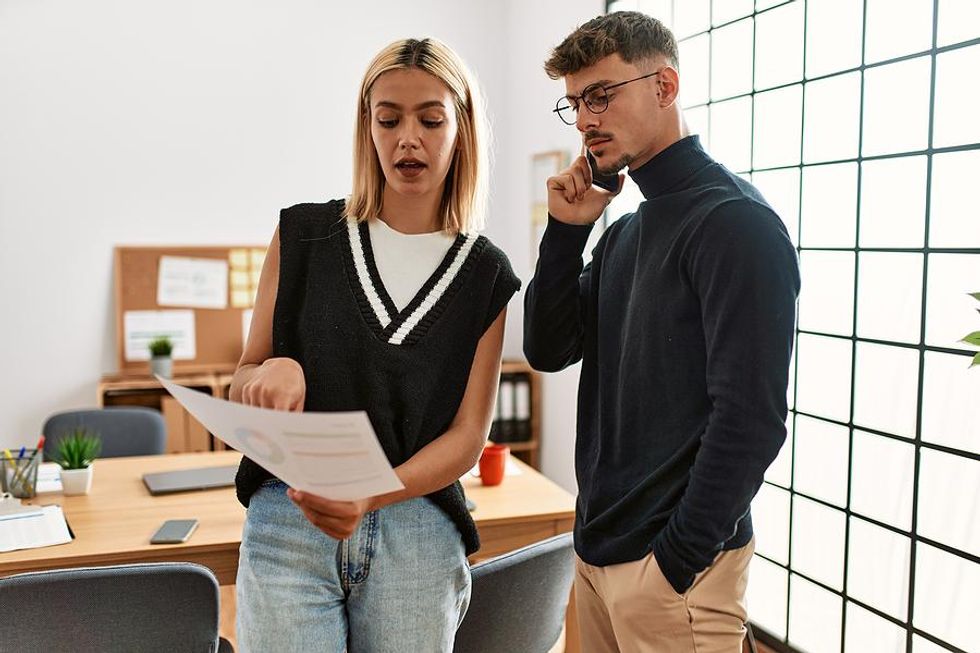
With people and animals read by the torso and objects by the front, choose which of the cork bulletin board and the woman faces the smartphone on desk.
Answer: the cork bulletin board

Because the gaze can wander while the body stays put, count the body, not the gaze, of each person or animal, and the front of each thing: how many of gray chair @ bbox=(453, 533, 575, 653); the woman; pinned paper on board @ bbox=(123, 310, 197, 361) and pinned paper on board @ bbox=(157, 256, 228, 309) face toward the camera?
3

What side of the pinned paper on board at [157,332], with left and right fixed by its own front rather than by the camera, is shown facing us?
front

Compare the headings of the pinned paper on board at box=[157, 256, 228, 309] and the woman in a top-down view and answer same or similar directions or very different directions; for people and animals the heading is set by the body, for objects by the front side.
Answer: same or similar directions

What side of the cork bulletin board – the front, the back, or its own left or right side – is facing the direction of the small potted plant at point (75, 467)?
front

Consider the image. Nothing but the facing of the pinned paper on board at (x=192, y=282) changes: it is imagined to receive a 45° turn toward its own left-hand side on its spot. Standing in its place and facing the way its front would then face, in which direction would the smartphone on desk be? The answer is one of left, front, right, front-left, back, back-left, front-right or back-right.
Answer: front-right

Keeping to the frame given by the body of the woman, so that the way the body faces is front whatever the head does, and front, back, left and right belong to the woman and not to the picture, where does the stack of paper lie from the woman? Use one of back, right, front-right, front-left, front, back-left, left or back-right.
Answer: back-right

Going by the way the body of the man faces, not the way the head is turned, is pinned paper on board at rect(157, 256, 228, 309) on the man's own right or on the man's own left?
on the man's own right

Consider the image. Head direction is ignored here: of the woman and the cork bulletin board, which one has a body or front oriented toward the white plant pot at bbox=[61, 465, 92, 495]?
the cork bulletin board

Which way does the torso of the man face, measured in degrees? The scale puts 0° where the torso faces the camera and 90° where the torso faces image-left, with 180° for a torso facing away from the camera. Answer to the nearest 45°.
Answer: approximately 45°

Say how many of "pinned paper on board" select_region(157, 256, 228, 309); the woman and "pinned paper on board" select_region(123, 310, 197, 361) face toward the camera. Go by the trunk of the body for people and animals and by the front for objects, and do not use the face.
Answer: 3

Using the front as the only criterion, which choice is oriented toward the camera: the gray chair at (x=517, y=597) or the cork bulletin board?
the cork bulletin board

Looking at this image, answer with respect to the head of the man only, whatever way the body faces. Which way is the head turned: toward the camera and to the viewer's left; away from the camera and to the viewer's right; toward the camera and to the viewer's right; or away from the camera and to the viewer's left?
toward the camera and to the viewer's left

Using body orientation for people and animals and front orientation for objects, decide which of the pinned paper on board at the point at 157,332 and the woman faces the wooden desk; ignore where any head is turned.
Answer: the pinned paper on board

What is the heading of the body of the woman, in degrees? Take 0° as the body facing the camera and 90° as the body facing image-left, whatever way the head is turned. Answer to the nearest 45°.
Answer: approximately 0°

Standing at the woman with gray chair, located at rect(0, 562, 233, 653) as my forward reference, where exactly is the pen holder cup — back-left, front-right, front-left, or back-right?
front-right
